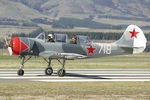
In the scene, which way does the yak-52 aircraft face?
to the viewer's left
